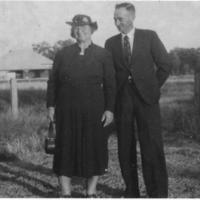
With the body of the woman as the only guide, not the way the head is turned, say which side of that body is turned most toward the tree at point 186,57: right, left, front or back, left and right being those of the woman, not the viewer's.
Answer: back

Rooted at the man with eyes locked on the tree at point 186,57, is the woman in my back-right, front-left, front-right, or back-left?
back-left

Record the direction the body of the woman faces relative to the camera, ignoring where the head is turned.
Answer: toward the camera

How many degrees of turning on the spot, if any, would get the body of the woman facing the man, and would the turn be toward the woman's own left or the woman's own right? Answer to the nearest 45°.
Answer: approximately 90° to the woman's own left

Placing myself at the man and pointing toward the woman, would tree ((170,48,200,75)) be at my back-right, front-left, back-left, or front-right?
back-right

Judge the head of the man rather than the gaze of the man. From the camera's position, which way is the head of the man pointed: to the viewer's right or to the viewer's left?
to the viewer's left

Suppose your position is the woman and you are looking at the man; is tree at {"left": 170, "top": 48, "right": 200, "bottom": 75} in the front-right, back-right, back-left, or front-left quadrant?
front-left

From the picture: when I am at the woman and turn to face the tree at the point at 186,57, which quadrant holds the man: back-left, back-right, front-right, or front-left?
front-right
